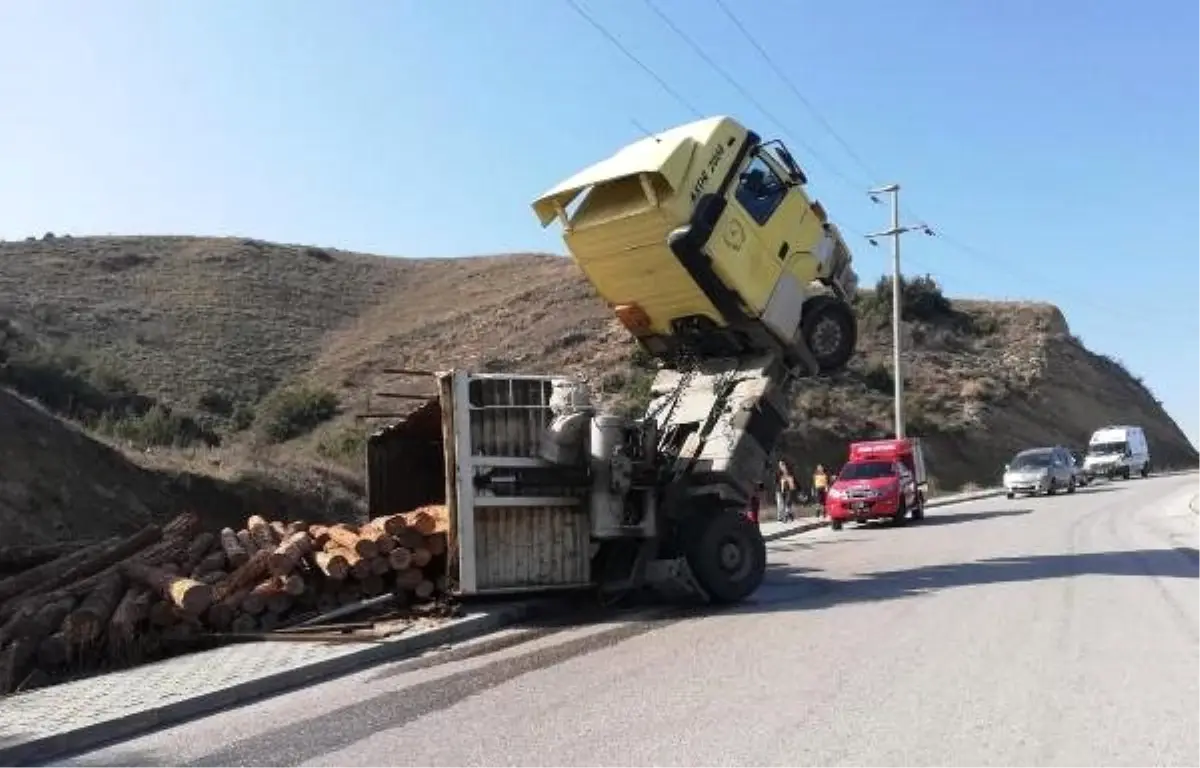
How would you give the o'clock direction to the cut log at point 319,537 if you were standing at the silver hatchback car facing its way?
The cut log is roughly at 11 o'clock from the silver hatchback car.

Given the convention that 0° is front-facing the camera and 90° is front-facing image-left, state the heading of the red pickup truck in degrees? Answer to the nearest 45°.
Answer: approximately 45°

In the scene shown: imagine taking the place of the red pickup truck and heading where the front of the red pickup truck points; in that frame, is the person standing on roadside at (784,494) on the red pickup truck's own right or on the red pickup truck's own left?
on the red pickup truck's own right

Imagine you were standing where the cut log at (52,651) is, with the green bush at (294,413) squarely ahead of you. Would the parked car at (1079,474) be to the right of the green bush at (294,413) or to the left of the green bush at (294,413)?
right

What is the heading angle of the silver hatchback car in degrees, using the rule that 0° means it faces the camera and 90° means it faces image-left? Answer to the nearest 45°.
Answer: approximately 45°

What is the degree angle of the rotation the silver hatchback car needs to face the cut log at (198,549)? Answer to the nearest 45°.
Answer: approximately 45° to its left

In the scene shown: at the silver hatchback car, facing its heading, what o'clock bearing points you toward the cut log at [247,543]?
The cut log is roughly at 11 o'clock from the silver hatchback car.

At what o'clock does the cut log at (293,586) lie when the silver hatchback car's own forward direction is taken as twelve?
The cut log is roughly at 11 o'clock from the silver hatchback car.

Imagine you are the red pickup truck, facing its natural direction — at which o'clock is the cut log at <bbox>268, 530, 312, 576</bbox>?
The cut log is roughly at 1 o'clock from the red pickup truck.
